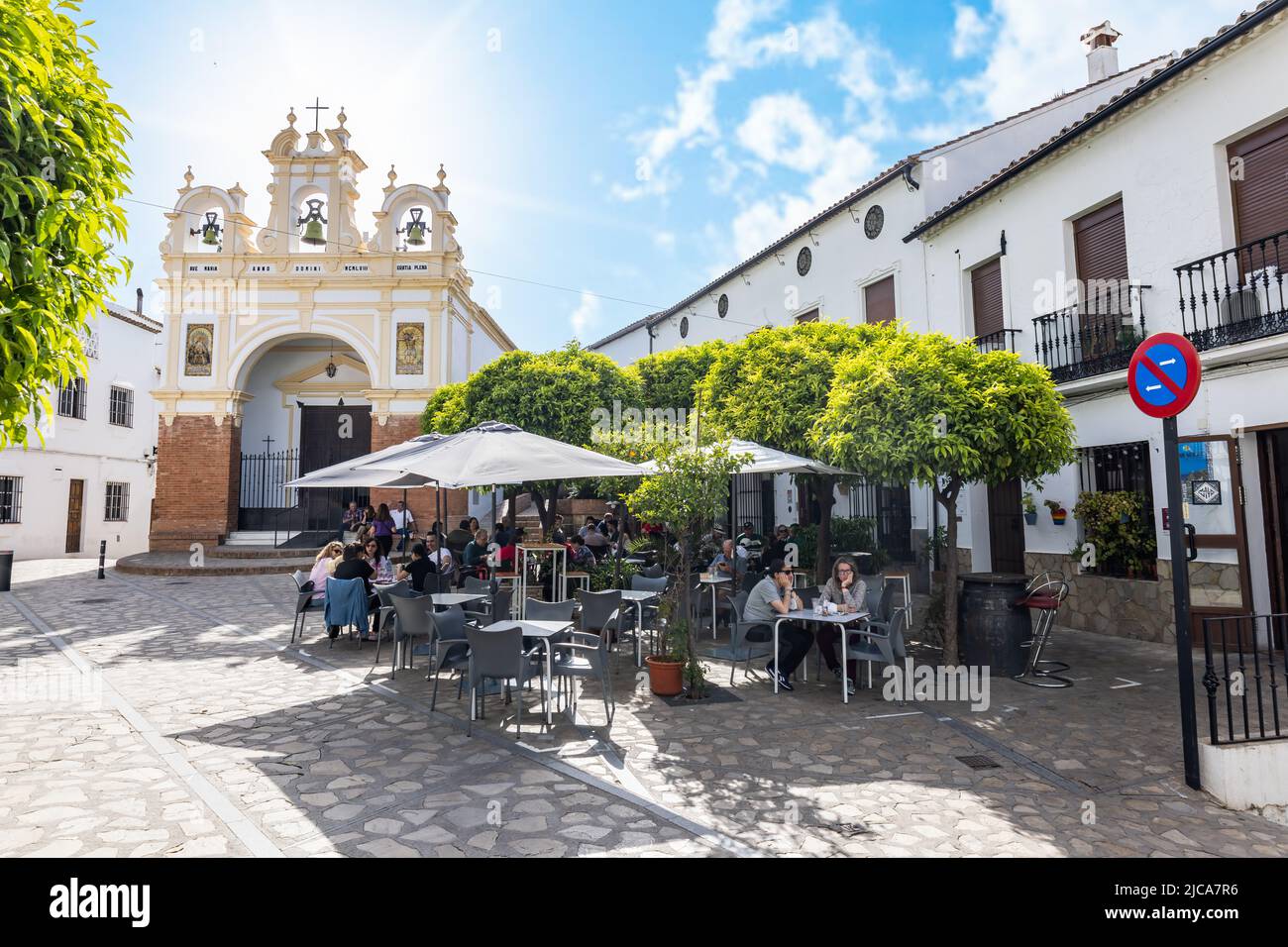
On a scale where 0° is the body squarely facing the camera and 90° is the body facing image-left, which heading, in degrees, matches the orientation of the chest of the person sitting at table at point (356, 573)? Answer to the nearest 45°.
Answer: approximately 180°

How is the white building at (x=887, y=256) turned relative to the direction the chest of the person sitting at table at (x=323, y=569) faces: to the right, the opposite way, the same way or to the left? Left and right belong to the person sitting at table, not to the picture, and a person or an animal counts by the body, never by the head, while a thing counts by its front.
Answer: the opposite way

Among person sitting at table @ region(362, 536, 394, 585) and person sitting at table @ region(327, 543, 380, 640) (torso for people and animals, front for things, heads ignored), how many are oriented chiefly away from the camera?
1

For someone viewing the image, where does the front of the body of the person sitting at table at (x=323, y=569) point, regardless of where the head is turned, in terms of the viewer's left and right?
facing to the right of the viewer

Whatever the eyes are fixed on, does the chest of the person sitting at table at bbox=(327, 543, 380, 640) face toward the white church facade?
yes

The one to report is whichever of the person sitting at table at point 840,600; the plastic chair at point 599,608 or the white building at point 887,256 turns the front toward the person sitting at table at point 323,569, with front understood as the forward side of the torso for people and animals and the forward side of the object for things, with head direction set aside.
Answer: the white building

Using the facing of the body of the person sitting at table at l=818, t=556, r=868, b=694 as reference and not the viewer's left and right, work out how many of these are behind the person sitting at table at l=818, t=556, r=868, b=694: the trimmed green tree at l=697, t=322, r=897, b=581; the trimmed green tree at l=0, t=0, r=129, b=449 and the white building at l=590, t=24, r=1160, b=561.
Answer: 2

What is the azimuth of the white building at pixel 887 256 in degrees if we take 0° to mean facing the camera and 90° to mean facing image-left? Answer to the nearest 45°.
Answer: approximately 45°

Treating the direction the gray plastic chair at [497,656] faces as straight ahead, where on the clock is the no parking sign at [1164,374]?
The no parking sign is roughly at 4 o'clock from the gray plastic chair.

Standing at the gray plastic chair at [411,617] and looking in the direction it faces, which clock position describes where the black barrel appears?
The black barrel is roughly at 2 o'clock from the gray plastic chair.
